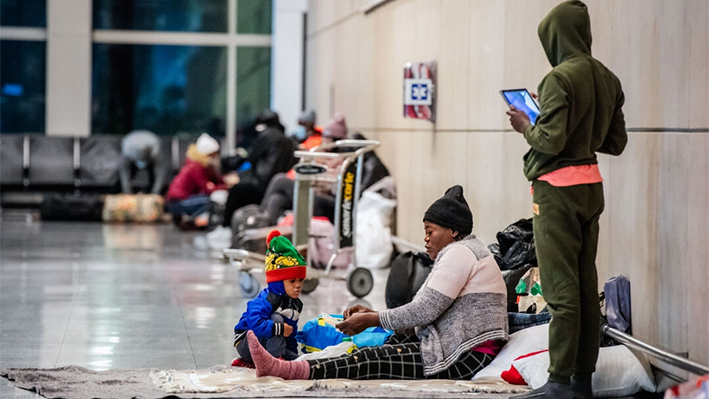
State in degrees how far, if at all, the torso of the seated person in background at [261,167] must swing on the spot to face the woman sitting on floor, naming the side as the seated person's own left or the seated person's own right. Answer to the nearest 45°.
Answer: approximately 90° to the seated person's own left

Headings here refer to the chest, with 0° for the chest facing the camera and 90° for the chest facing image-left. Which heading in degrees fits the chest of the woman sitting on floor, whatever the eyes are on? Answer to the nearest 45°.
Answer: approximately 90°

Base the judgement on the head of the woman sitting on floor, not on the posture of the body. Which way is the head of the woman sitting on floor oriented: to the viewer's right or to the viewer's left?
to the viewer's left

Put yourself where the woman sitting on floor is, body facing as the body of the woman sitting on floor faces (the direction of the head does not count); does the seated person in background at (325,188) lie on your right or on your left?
on your right

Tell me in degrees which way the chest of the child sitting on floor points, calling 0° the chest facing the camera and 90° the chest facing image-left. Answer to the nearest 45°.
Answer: approximately 315°

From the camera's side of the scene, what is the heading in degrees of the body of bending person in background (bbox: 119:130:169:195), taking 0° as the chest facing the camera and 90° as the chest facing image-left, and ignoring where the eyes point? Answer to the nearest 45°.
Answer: approximately 0°

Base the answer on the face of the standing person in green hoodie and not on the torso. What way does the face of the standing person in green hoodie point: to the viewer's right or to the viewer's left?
to the viewer's left

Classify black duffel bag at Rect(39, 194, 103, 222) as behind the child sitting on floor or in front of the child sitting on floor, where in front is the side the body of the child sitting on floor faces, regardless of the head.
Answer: behind

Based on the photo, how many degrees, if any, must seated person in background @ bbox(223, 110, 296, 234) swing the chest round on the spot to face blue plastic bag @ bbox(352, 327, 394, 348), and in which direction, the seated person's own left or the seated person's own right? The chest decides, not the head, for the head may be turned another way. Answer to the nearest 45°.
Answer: approximately 90° to the seated person's own left
